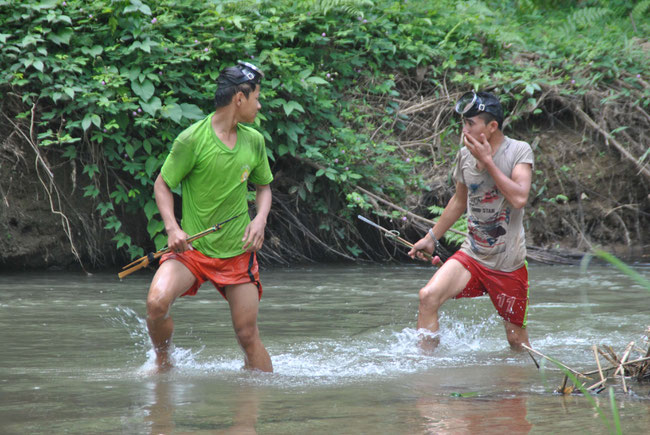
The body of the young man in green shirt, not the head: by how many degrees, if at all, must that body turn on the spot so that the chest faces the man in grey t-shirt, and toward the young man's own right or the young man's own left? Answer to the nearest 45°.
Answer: approximately 90° to the young man's own left

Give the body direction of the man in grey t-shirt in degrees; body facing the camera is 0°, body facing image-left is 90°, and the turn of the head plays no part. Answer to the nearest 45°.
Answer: approximately 45°

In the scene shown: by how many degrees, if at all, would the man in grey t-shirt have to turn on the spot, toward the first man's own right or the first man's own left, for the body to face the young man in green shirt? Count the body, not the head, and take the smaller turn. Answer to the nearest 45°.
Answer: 0° — they already face them

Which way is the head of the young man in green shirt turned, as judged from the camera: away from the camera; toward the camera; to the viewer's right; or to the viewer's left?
to the viewer's right
